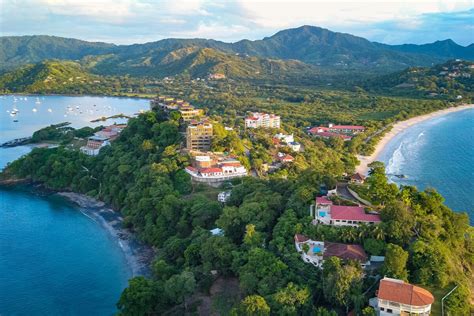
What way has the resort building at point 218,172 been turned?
toward the camera

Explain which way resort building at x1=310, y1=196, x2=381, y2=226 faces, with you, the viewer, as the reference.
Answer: facing the viewer

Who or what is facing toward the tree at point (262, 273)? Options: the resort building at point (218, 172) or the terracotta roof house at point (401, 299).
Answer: the resort building

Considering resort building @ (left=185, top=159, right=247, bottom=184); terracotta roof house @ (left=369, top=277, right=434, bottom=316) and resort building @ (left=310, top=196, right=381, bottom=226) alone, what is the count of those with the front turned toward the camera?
3

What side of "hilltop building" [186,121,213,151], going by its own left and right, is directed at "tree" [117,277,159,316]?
front

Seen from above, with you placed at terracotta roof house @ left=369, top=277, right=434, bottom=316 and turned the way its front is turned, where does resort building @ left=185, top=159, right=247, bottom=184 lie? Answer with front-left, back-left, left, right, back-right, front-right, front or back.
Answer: back-right

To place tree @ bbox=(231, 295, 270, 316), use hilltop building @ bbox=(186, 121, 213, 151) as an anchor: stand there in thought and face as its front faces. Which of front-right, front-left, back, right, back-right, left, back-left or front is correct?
front

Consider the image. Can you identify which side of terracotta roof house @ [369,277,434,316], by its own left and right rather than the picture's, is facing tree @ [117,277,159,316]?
right

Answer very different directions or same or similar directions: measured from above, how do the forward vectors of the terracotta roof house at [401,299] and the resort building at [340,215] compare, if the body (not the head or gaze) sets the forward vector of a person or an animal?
same or similar directions

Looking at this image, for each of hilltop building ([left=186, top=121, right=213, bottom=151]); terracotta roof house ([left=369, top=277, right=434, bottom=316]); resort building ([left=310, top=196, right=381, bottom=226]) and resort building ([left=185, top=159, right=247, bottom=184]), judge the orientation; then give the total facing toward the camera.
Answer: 4

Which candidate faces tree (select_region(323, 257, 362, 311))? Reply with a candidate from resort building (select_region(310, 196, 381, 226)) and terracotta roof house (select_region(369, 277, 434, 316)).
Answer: the resort building

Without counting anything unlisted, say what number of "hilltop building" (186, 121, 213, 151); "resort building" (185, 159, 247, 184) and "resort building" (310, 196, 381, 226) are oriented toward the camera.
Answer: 3

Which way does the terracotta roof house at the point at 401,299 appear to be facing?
toward the camera

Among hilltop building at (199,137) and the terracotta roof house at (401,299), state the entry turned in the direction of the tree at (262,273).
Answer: the hilltop building

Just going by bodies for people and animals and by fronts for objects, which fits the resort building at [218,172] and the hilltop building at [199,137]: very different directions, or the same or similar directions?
same or similar directions

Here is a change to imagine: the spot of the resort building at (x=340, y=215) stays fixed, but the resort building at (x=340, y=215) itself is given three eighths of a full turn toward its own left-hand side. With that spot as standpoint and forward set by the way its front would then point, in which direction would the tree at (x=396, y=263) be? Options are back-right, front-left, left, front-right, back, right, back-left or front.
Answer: right

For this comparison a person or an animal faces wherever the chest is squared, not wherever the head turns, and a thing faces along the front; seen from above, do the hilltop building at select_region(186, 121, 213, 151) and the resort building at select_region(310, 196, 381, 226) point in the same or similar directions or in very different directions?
same or similar directions

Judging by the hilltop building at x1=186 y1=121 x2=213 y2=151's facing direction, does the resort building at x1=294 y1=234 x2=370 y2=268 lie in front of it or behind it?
in front
